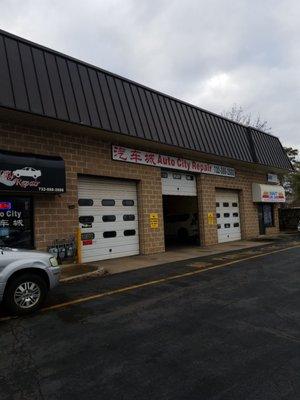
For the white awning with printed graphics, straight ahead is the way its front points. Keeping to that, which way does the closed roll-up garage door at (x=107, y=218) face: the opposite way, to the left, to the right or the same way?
the same way

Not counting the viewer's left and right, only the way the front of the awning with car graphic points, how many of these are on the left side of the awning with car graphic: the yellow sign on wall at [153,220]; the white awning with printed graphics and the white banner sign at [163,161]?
3

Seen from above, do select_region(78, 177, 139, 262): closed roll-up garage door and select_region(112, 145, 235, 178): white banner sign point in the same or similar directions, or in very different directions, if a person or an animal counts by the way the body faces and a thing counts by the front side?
same or similar directions

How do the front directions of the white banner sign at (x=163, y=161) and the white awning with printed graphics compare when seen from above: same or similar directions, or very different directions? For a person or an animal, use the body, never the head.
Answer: same or similar directions

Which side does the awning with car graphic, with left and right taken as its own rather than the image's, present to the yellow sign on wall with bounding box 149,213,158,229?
left

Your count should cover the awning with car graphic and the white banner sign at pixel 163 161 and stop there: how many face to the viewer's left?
0

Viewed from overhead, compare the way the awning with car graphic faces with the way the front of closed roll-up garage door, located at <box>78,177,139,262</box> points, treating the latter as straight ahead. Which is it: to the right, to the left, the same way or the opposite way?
the same way

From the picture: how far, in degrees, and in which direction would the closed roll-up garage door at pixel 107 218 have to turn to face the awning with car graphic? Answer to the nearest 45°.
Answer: approximately 90° to its right

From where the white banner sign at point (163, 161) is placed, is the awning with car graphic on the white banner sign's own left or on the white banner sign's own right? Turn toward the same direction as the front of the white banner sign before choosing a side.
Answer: on the white banner sign's own right

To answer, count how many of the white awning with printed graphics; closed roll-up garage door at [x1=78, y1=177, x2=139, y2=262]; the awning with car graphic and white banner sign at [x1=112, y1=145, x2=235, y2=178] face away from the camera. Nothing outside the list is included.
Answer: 0

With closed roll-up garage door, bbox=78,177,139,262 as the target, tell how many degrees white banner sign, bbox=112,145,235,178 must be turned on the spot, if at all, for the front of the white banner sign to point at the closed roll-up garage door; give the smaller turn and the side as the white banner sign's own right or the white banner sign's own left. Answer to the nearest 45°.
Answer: approximately 90° to the white banner sign's own right

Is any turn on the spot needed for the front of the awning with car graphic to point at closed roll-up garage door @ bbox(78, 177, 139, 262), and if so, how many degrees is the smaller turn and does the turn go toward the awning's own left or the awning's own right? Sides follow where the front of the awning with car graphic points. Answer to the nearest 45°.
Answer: approximately 90° to the awning's own left

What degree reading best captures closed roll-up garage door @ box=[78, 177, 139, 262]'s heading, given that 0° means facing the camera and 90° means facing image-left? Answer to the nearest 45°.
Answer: approximately 315°

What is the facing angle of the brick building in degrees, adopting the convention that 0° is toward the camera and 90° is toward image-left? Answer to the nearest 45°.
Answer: approximately 315°

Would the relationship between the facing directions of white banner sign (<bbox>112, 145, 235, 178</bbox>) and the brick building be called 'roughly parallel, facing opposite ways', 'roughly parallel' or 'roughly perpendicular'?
roughly parallel
